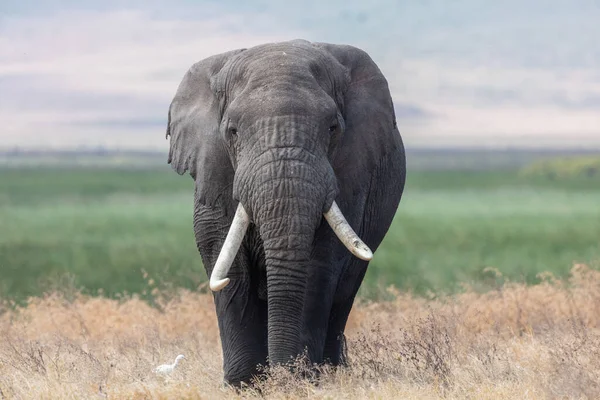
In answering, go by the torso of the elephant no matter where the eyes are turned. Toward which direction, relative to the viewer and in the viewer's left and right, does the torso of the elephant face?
facing the viewer
